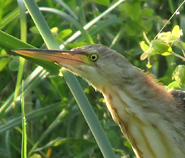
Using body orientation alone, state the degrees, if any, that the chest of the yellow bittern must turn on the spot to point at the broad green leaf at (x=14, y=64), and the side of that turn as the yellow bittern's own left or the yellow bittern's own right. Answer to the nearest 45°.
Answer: approximately 45° to the yellow bittern's own right

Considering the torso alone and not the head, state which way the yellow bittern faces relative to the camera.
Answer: to the viewer's left

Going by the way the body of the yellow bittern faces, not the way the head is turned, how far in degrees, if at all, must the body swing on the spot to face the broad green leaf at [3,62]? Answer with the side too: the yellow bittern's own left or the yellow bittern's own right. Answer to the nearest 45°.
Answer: approximately 45° to the yellow bittern's own right
